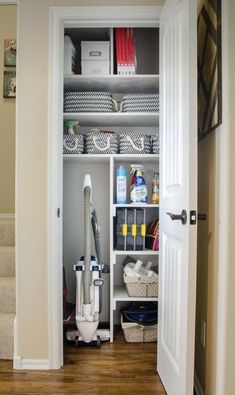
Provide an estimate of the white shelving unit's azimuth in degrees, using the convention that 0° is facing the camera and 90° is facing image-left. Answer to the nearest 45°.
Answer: approximately 0°
